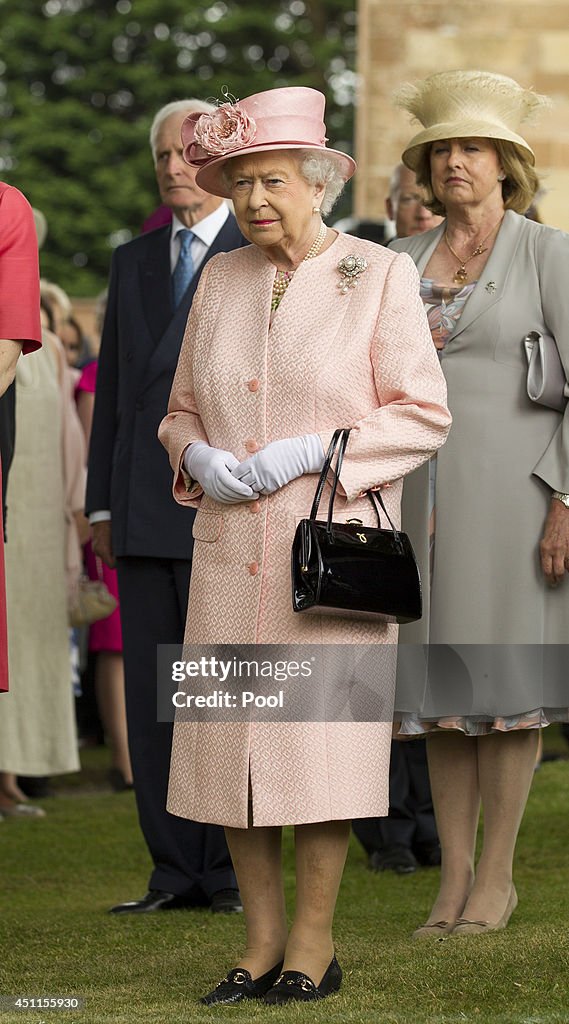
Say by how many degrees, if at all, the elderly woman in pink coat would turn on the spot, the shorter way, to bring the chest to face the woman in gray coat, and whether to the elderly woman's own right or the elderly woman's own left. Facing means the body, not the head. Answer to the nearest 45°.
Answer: approximately 180°

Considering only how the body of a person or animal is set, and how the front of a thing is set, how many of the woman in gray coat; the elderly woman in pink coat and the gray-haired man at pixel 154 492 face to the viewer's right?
0

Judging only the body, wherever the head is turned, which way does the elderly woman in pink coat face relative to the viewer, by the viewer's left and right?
facing the viewer and to the left of the viewer

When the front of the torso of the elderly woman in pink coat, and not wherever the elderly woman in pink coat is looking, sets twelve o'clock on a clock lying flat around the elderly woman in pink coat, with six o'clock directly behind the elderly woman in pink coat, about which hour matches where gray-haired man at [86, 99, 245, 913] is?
The gray-haired man is roughly at 4 o'clock from the elderly woman in pink coat.

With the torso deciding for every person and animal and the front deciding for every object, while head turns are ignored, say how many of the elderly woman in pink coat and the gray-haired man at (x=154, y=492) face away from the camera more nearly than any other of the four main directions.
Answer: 0

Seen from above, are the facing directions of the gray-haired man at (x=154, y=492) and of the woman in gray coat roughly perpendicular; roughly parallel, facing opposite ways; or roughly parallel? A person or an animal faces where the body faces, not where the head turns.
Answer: roughly parallel

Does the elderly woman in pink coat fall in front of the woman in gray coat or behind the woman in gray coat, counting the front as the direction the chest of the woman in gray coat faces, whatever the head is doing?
in front

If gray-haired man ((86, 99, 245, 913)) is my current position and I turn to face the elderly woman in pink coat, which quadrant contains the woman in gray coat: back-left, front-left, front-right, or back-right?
front-left

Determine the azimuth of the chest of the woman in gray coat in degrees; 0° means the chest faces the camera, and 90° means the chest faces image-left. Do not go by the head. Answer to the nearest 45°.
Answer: approximately 45°

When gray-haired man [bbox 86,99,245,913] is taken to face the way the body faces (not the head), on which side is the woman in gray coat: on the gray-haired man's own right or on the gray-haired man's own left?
on the gray-haired man's own left

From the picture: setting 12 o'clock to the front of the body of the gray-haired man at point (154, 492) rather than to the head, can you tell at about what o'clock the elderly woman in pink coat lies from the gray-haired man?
The elderly woman in pink coat is roughly at 10 o'clock from the gray-haired man.
